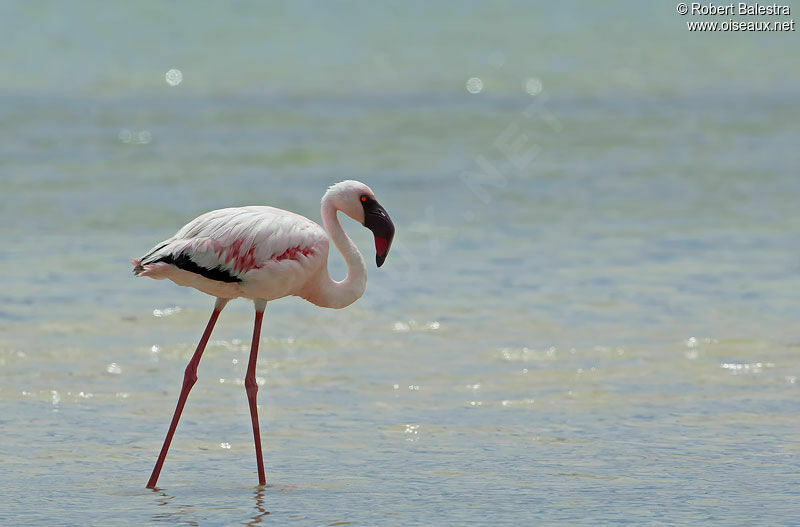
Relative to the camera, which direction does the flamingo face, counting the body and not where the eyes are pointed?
to the viewer's right
